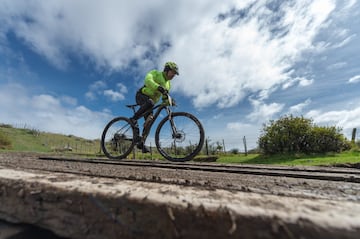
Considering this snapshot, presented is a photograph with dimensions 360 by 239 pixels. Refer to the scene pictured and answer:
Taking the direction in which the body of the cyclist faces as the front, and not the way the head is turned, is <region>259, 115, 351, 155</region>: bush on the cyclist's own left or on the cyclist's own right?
on the cyclist's own left

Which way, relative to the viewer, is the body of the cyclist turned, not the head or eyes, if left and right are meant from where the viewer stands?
facing the viewer and to the right of the viewer
